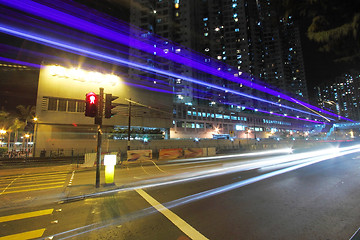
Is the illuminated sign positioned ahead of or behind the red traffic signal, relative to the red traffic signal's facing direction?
behind

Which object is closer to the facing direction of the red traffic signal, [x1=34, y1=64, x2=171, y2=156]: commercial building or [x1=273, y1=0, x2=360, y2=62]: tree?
the tree

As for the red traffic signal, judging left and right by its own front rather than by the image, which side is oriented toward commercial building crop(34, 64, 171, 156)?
back

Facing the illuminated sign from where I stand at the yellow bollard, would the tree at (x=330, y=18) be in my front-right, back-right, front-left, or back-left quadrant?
back-right

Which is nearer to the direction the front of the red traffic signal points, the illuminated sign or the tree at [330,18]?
the tree

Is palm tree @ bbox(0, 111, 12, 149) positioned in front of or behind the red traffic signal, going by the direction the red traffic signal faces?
behind

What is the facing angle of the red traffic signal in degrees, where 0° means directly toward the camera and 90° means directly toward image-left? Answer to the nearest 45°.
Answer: approximately 0°
